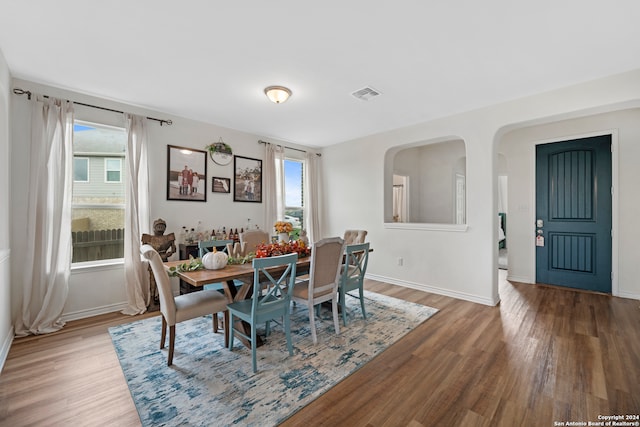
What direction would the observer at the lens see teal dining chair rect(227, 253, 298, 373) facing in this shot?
facing away from the viewer and to the left of the viewer

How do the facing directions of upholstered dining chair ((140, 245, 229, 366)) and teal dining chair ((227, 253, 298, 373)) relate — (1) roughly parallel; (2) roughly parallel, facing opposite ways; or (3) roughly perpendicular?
roughly perpendicular

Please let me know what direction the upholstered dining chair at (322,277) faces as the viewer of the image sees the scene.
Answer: facing away from the viewer and to the left of the viewer

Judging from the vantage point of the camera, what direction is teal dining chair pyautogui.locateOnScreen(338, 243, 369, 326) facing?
facing away from the viewer and to the left of the viewer

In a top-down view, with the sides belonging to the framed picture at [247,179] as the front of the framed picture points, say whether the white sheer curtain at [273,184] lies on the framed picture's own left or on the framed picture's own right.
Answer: on the framed picture's own left

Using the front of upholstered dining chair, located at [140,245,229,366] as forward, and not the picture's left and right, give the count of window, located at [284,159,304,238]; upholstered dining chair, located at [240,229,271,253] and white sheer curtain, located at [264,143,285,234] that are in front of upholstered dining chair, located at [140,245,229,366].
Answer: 3

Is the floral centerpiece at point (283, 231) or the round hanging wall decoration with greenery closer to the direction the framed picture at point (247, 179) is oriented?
the floral centerpiece

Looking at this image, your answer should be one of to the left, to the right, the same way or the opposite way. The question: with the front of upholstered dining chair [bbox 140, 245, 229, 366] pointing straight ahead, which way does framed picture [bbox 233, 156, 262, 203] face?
to the right

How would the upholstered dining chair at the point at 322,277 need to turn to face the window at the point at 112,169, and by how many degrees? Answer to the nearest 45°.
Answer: approximately 45° to its left
